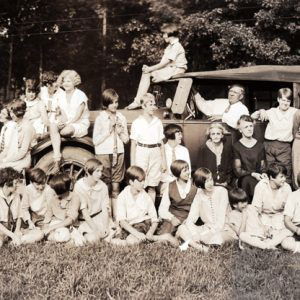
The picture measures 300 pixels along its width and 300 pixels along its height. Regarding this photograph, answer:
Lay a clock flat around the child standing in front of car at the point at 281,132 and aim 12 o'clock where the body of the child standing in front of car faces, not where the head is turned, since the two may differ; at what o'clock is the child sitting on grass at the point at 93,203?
The child sitting on grass is roughly at 2 o'clock from the child standing in front of car.

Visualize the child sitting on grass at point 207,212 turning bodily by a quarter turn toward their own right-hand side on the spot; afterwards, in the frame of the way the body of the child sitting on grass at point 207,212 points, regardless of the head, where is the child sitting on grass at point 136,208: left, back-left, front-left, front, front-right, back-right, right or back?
front

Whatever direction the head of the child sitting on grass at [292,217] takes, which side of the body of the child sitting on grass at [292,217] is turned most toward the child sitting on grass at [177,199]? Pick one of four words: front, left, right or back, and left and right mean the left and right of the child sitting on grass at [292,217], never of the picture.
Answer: right

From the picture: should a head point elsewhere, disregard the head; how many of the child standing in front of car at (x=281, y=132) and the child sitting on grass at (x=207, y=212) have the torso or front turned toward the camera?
2

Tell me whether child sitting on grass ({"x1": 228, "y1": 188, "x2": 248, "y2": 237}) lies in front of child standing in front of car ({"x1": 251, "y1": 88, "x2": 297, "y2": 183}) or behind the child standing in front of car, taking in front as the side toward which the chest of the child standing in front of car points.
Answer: in front

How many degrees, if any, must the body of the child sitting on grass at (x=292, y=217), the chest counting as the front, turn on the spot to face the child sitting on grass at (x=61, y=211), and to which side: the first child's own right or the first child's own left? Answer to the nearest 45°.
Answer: approximately 90° to the first child's own right

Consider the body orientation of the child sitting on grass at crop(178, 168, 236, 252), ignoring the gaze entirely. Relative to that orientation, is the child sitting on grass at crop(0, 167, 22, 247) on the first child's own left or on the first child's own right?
on the first child's own right

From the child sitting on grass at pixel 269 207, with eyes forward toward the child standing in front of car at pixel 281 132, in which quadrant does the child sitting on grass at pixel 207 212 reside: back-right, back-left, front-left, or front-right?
back-left

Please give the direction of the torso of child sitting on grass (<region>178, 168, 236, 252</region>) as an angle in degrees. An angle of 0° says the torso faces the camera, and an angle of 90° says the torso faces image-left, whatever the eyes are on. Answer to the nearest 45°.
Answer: approximately 0°

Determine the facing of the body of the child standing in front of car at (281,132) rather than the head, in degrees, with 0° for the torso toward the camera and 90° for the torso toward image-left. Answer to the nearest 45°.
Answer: approximately 0°

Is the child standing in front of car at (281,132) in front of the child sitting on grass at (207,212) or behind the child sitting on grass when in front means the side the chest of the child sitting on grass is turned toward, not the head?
behind
